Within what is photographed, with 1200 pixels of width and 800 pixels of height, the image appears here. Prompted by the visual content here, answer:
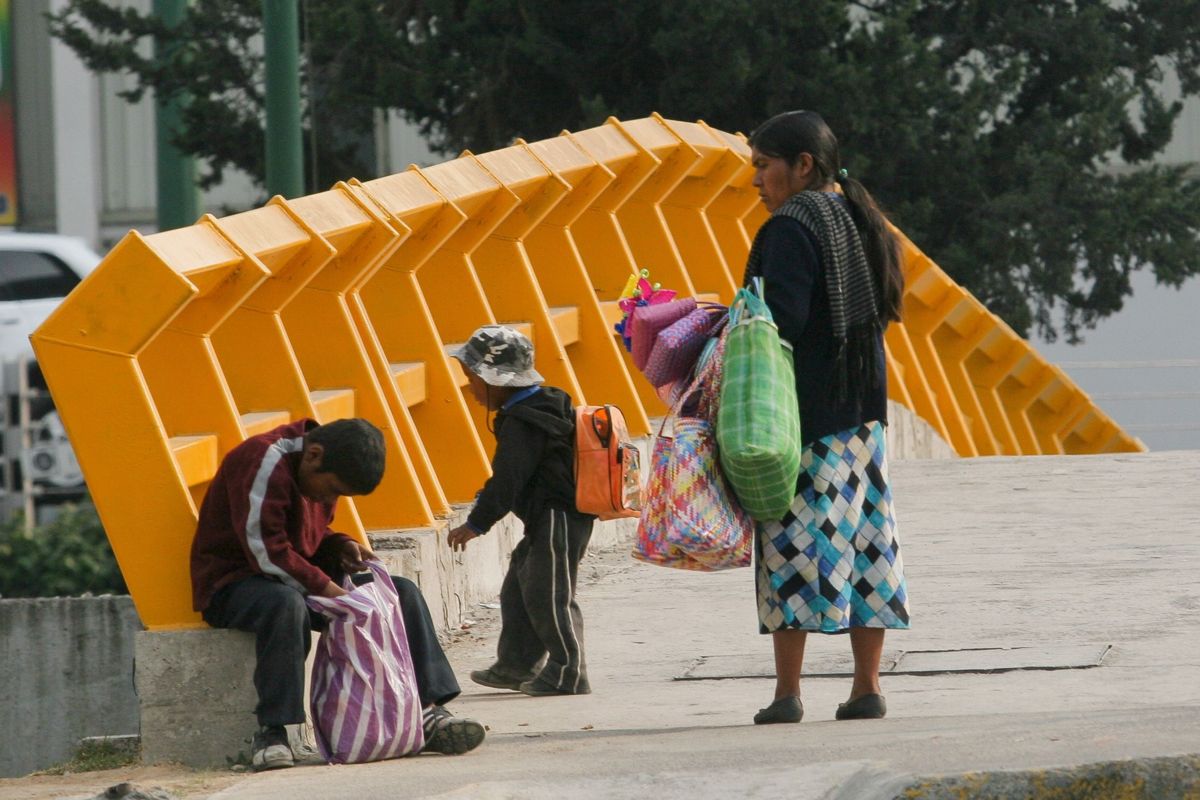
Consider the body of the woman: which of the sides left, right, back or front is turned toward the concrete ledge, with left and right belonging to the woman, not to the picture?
front

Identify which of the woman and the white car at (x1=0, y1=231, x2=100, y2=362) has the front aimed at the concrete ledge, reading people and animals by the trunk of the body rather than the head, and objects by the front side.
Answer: the woman

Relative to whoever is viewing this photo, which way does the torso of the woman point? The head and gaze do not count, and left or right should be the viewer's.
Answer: facing to the left of the viewer

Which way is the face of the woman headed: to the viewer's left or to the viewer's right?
to the viewer's left

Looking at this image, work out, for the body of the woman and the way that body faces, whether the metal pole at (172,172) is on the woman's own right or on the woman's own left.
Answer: on the woman's own right
